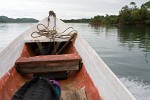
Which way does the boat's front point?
away from the camera
